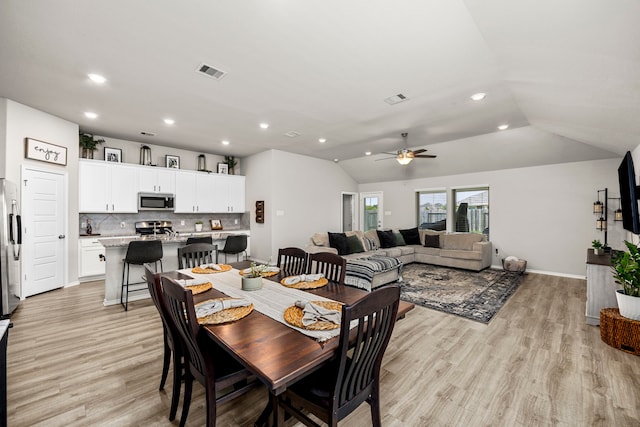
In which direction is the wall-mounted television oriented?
to the viewer's left

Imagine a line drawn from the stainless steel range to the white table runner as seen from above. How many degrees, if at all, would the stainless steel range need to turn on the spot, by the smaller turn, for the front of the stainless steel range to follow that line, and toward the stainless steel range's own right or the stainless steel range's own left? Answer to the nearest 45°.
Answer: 0° — it already faces it

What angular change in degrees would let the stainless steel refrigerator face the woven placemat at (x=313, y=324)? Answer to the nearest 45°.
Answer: approximately 90° to its right

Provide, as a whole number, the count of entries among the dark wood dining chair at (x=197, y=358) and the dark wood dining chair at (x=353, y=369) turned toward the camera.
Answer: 0

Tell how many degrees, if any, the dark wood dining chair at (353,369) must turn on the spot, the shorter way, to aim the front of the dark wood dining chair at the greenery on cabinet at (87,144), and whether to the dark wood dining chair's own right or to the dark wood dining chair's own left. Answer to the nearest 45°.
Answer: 0° — it already faces it

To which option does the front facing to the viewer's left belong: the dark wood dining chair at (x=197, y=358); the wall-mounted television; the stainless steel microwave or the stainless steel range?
the wall-mounted television

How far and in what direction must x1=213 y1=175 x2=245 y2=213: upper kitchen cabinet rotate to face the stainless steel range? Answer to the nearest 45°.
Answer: approximately 90° to its right

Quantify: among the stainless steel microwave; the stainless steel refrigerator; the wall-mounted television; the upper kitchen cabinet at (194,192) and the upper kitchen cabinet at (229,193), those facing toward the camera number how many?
3

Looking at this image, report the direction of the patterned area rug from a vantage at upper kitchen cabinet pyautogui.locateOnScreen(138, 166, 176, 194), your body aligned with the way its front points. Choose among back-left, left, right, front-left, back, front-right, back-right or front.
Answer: front-left

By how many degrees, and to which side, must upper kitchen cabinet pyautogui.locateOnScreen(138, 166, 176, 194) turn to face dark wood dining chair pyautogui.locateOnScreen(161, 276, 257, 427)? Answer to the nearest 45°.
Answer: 0° — it already faces it
